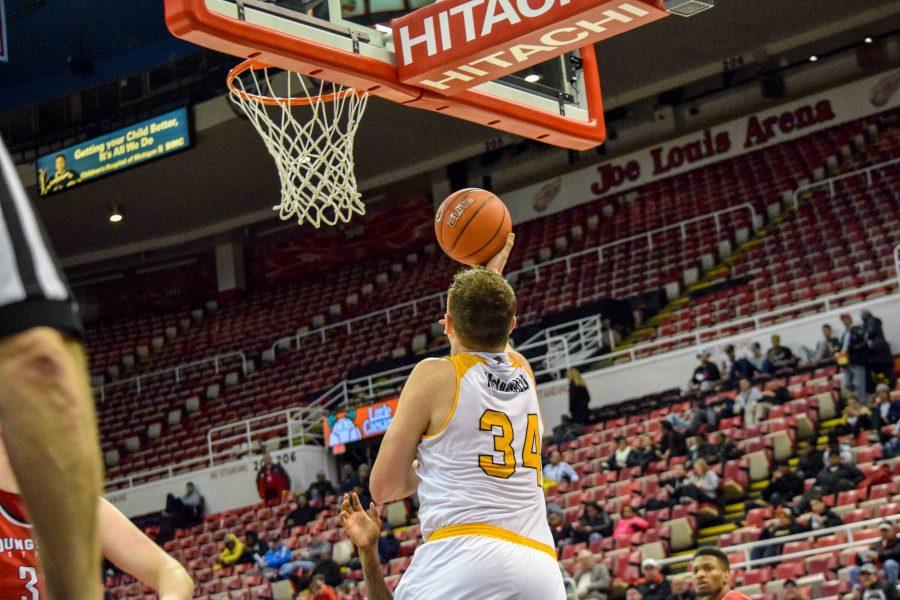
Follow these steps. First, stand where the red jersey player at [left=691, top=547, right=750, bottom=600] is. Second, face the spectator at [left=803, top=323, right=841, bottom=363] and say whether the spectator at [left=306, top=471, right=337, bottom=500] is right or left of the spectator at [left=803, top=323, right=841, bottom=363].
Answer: left

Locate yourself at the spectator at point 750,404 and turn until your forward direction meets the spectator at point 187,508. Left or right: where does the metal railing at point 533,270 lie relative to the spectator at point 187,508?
right

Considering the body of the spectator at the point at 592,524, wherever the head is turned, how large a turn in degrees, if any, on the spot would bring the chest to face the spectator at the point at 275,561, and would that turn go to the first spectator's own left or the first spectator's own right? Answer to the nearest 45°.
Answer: approximately 90° to the first spectator's own right

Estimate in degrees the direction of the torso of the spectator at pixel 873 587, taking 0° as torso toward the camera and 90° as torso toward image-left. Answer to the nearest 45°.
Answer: approximately 45°

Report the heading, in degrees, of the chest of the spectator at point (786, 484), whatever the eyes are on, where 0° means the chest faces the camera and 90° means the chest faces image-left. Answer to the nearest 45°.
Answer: approximately 45°

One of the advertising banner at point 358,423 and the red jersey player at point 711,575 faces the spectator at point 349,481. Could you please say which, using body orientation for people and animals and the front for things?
the advertising banner

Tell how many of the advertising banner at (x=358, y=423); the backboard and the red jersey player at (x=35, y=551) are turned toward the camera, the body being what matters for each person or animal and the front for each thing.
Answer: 2

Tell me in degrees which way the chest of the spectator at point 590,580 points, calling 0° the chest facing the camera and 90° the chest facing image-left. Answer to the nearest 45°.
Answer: approximately 45°

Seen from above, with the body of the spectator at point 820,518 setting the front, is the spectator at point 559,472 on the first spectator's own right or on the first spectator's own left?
on the first spectator's own right

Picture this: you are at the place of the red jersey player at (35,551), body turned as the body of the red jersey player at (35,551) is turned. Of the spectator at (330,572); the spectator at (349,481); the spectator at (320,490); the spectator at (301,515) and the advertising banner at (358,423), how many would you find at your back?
5

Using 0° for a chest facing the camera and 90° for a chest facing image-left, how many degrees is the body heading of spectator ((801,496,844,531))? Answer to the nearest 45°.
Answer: approximately 45°

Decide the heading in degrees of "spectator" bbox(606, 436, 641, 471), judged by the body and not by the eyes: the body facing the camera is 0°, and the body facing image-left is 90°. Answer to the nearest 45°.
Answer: approximately 45°
